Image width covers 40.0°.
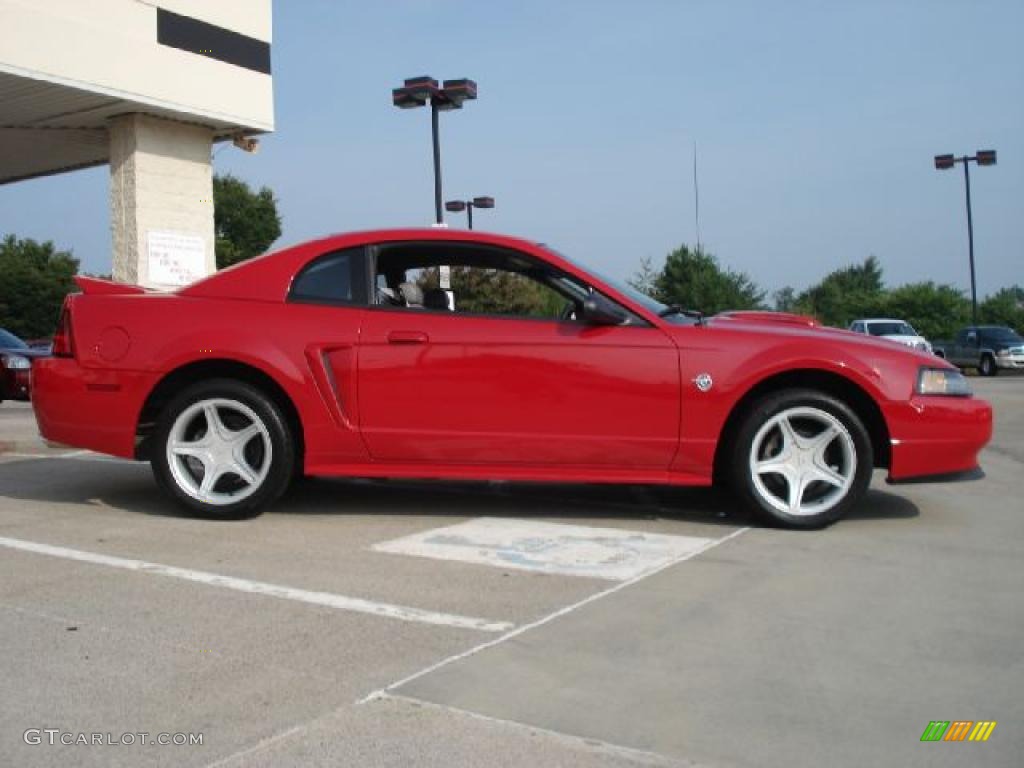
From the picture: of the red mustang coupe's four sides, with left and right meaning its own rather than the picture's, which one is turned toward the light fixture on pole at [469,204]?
left

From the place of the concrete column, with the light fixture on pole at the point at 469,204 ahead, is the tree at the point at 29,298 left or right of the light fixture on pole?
left

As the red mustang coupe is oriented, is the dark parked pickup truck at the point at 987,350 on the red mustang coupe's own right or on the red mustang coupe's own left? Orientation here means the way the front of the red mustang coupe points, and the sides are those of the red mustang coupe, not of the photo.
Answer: on the red mustang coupe's own left

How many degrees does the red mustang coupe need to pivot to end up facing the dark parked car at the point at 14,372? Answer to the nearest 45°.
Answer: approximately 135° to its left

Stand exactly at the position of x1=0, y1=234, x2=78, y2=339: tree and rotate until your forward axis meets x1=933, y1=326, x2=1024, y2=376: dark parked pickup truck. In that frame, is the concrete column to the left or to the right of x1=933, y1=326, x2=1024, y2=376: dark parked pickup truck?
right

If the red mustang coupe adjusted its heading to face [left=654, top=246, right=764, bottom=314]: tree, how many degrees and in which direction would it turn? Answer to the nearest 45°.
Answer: approximately 90° to its left

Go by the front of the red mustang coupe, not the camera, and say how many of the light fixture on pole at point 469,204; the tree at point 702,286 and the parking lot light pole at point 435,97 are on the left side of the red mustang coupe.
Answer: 3

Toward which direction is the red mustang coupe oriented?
to the viewer's right

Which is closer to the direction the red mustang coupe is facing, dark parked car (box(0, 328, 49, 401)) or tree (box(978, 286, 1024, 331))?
the tree
